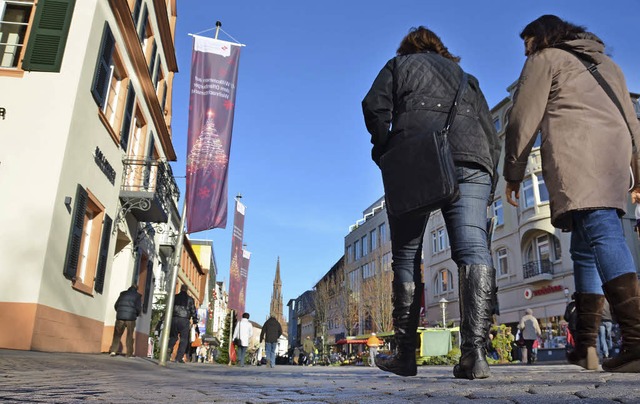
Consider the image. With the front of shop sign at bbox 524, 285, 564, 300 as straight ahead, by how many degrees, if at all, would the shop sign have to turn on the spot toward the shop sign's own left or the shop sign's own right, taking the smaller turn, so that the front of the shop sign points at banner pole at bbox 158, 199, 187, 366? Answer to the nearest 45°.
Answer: approximately 45° to the shop sign's own left

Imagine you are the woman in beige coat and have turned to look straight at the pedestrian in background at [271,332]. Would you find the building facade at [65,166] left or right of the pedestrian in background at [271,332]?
left

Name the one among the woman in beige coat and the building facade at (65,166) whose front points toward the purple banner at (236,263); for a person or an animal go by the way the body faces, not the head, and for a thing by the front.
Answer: the woman in beige coat

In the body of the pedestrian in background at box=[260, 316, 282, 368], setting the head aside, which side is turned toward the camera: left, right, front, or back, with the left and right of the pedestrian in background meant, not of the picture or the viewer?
back

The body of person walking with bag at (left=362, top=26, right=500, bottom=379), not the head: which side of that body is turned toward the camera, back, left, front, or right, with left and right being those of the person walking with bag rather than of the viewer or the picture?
back

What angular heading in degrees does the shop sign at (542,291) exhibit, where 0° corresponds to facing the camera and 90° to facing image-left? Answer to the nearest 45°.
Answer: approximately 45°

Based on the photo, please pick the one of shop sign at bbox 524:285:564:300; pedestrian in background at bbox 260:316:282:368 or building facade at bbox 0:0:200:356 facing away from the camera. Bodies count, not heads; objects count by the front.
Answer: the pedestrian in background

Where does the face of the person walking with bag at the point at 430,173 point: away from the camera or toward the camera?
away from the camera

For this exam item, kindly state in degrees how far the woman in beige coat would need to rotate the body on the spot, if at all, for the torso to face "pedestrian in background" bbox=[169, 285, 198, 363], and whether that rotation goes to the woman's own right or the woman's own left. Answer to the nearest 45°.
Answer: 0° — they already face them

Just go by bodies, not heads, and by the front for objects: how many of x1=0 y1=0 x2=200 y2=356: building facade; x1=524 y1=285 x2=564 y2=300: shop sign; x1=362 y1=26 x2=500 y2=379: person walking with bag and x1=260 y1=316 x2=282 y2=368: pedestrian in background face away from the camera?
2

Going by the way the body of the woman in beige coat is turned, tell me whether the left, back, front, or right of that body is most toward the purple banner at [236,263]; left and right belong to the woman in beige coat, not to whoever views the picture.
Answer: front

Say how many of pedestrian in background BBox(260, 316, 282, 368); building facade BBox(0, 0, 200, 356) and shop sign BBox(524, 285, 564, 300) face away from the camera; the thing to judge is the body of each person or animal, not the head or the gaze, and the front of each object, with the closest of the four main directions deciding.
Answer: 1

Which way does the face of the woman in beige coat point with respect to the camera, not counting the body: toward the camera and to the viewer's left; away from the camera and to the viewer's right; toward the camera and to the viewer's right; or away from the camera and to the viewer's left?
away from the camera and to the viewer's left

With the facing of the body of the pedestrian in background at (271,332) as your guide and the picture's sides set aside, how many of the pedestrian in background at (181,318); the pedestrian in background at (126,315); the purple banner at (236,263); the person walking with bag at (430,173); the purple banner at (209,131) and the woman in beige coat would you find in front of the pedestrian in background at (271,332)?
1

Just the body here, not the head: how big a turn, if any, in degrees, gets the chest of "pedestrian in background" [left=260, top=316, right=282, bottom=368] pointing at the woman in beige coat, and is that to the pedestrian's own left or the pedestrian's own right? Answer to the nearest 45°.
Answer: approximately 180°

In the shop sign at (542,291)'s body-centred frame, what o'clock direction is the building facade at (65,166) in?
The building facade is roughly at 11 o'clock from the shop sign.

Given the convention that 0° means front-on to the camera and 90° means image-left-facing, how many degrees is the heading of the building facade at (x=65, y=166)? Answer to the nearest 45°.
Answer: approximately 315°

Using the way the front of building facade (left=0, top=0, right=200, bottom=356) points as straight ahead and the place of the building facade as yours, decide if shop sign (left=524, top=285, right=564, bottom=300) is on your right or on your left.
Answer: on your left

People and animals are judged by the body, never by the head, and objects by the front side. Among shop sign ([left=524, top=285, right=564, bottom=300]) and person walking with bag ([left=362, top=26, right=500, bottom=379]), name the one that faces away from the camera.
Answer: the person walking with bag

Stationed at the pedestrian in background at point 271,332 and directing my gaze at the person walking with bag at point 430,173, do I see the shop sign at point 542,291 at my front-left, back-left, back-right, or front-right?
back-left

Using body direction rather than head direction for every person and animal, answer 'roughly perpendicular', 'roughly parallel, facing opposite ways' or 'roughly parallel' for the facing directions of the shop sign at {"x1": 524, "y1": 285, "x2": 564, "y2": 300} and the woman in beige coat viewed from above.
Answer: roughly perpendicular
